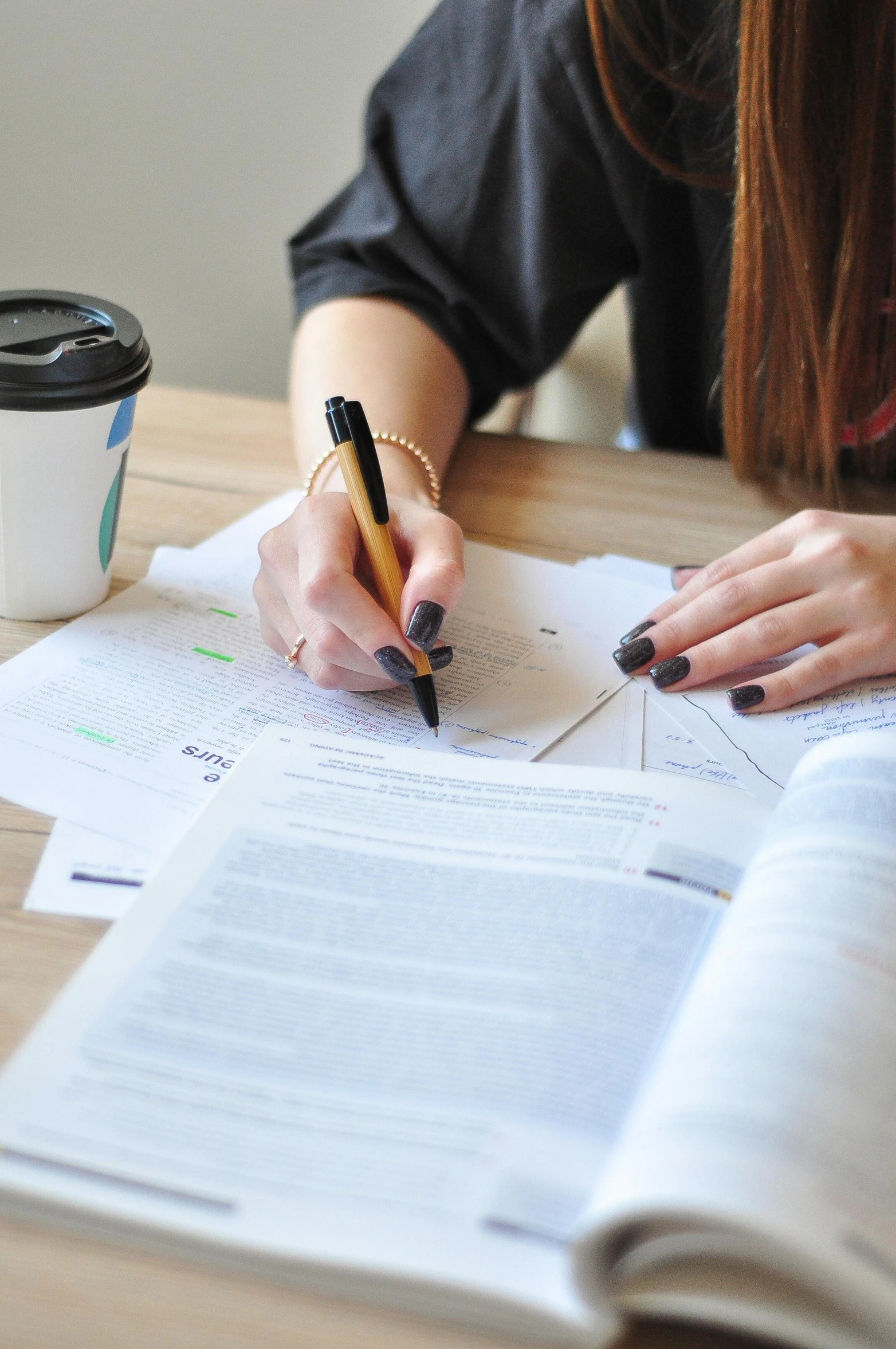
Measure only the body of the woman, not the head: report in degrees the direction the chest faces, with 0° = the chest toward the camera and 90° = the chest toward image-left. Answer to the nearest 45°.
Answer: approximately 0°

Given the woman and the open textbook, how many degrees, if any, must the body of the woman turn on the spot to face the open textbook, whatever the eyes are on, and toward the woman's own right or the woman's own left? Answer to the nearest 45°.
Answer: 0° — they already face it
